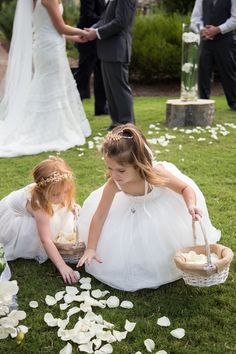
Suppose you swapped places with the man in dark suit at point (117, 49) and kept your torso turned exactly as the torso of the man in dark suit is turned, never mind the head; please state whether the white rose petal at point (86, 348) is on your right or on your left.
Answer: on your left

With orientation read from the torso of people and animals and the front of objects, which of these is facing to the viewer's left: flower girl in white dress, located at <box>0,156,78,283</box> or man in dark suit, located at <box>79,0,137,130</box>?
the man in dark suit

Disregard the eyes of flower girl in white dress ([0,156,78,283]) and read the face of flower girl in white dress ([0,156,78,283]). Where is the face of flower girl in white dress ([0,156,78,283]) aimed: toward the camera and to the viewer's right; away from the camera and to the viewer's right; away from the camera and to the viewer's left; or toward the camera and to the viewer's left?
toward the camera and to the viewer's right

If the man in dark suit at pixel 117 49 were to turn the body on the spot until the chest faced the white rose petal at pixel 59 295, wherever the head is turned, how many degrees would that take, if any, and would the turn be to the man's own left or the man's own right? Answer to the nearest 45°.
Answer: approximately 90° to the man's own left

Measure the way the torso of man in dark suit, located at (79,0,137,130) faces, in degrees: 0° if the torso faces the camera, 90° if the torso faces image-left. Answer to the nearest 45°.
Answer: approximately 90°

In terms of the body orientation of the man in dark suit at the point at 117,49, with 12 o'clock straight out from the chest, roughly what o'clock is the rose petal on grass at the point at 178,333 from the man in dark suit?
The rose petal on grass is roughly at 9 o'clock from the man in dark suit.

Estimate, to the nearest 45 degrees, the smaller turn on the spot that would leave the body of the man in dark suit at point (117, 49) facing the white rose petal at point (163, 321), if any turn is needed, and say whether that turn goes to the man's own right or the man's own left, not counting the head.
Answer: approximately 90° to the man's own left

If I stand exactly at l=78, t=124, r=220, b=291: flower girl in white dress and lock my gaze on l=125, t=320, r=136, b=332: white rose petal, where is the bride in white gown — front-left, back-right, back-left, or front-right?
back-right

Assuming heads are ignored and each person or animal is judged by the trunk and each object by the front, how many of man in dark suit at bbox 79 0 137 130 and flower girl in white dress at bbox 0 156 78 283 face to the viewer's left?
1

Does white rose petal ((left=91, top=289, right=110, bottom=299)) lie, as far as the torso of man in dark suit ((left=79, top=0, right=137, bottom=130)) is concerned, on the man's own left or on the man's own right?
on the man's own left
